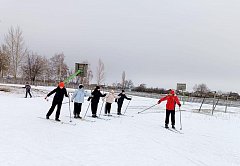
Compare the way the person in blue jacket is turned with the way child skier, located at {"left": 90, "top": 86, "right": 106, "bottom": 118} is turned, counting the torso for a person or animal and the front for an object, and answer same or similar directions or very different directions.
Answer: same or similar directions

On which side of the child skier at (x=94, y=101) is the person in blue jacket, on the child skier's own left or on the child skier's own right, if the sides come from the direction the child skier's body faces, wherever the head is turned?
on the child skier's own right

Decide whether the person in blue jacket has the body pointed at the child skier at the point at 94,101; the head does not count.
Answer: no
